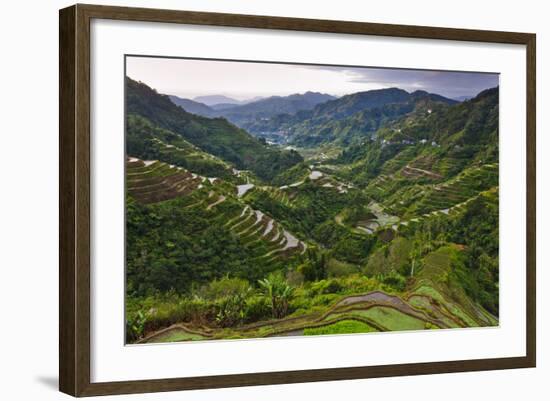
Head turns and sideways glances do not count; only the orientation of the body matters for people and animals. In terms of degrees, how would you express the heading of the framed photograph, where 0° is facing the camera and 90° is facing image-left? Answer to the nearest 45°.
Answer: approximately 315°
